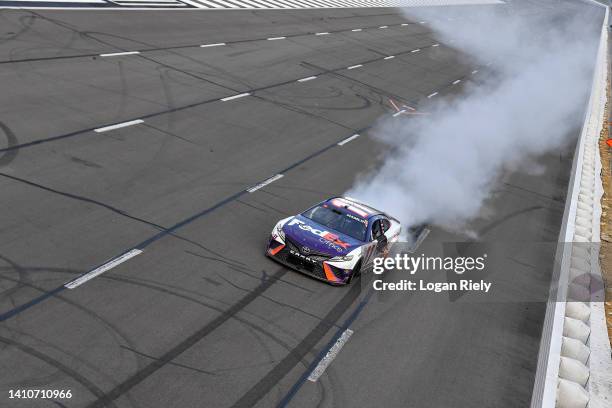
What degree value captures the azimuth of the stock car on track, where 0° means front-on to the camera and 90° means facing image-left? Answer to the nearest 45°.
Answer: approximately 45°

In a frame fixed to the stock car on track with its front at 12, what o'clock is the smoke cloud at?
The smoke cloud is roughly at 5 o'clock from the stock car on track.
